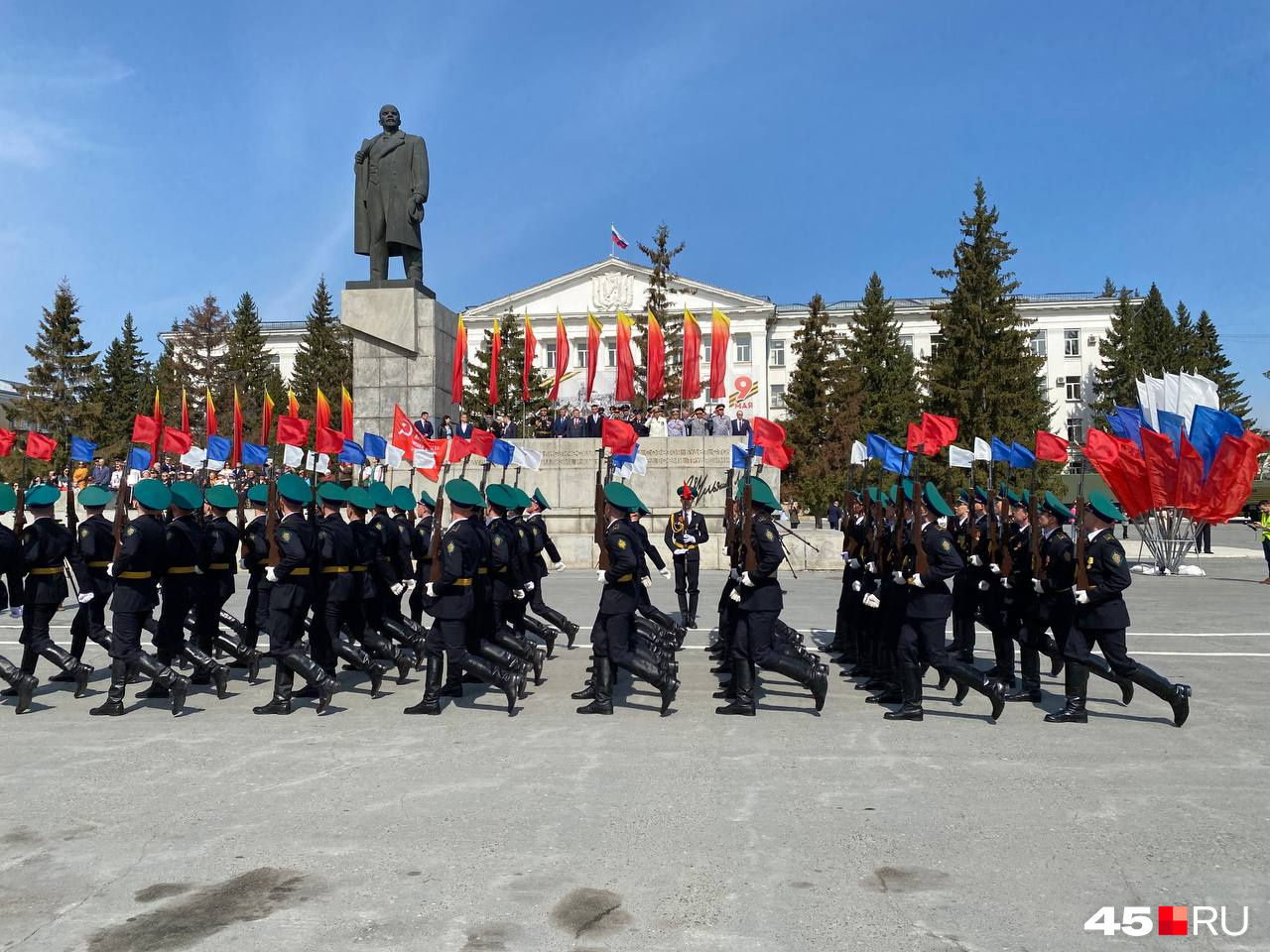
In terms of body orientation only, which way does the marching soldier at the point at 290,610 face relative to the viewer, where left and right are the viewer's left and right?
facing to the left of the viewer

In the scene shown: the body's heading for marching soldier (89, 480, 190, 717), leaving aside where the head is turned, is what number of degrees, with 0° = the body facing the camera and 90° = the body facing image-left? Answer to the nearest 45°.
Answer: approximately 90°

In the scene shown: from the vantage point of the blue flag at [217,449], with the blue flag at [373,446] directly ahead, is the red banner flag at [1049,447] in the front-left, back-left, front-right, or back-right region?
front-right

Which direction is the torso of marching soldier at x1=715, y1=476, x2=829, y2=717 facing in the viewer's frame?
to the viewer's left

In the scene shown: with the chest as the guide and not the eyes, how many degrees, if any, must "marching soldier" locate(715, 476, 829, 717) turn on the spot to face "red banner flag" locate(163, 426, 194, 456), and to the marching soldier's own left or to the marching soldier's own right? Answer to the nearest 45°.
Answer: approximately 45° to the marching soldier's own right

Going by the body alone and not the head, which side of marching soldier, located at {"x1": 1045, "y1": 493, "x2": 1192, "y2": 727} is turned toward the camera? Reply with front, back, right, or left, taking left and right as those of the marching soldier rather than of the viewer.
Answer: left

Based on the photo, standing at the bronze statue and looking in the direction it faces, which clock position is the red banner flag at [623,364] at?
The red banner flag is roughly at 8 o'clock from the bronze statue.

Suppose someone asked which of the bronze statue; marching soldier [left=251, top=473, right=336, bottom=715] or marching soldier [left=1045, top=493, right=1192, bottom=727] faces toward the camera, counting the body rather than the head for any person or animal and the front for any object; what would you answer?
the bronze statue

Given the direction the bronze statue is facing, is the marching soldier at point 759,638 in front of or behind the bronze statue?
in front

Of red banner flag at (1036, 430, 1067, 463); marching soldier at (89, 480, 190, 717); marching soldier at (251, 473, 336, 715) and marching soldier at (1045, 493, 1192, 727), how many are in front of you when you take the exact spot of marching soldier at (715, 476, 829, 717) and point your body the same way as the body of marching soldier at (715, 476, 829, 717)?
2

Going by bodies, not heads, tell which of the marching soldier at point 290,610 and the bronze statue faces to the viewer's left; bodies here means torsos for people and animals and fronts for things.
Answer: the marching soldier

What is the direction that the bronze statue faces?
toward the camera
